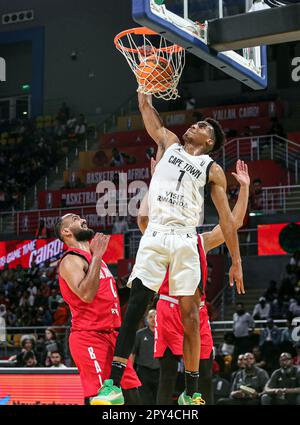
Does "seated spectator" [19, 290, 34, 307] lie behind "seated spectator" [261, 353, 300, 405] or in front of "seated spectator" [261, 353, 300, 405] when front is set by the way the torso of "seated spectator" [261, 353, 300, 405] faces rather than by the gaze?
behind

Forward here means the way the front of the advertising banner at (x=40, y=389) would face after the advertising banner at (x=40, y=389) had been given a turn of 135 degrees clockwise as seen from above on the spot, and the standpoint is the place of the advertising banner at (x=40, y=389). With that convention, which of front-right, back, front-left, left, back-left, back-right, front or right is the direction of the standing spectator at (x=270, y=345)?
right

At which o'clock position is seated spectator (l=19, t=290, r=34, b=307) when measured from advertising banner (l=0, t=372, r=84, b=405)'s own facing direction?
The seated spectator is roughly at 6 o'clock from the advertising banner.

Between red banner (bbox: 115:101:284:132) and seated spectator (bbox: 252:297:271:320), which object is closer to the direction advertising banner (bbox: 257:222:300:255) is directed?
the seated spectator

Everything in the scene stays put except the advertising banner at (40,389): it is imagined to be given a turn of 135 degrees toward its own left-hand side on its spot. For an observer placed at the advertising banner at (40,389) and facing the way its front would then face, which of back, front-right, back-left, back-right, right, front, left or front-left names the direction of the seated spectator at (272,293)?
front

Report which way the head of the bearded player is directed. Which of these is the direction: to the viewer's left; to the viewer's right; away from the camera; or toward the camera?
to the viewer's right

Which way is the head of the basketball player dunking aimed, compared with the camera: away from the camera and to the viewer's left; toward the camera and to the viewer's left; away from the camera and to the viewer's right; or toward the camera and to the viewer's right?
toward the camera and to the viewer's left
